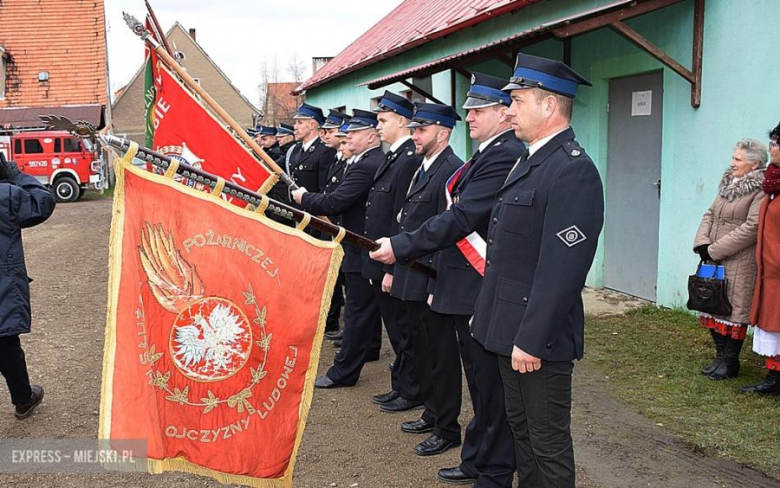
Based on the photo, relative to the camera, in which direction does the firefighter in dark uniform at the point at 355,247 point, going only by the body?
to the viewer's left

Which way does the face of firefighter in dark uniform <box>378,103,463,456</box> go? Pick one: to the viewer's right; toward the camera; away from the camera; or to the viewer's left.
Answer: to the viewer's left

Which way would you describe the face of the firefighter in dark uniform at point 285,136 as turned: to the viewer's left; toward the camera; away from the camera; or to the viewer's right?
to the viewer's left

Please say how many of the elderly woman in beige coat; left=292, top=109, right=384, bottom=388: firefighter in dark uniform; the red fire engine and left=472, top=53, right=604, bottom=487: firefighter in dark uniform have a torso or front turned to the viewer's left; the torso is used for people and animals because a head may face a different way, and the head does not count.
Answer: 3

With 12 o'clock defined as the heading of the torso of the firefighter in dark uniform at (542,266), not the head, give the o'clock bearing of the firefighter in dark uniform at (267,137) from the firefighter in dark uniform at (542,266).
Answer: the firefighter in dark uniform at (267,137) is roughly at 2 o'clock from the firefighter in dark uniform at (542,266).

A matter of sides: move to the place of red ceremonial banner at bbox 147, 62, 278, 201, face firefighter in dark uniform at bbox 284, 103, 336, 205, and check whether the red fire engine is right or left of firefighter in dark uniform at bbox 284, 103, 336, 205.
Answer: left

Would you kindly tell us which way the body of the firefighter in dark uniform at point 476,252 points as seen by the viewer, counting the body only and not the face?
to the viewer's left

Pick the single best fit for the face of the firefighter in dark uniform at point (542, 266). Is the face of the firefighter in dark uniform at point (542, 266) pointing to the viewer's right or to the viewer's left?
to the viewer's left

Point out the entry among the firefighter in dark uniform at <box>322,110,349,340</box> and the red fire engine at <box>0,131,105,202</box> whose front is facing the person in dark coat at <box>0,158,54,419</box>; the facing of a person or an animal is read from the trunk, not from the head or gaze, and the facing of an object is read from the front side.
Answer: the firefighter in dark uniform
